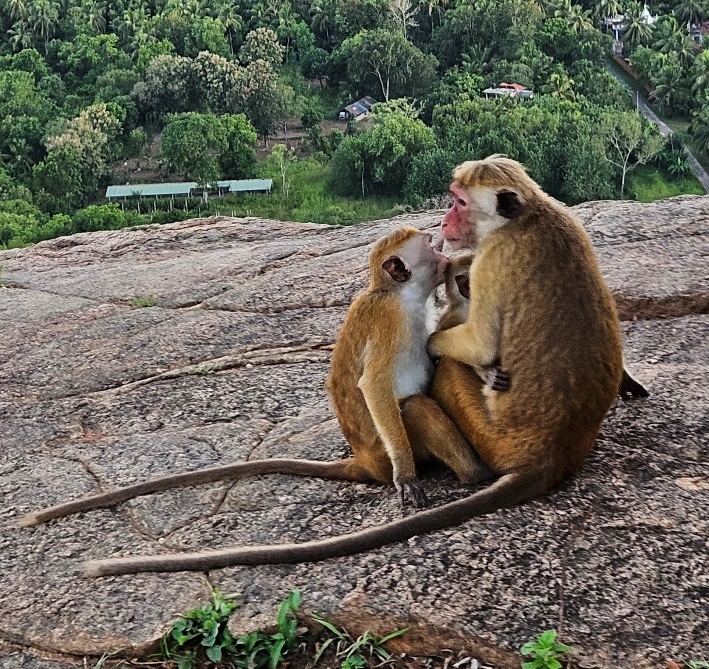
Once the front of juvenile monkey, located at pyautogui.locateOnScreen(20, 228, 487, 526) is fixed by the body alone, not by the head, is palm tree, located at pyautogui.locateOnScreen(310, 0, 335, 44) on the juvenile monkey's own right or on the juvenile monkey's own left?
on the juvenile monkey's own left

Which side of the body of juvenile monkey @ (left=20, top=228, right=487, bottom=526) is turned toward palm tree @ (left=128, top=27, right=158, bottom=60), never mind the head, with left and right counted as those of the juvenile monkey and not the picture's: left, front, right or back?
left

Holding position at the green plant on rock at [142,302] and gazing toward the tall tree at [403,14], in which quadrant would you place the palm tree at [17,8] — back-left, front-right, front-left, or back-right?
front-left

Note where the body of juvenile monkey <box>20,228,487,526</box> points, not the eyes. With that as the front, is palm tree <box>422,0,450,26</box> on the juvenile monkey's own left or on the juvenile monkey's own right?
on the juvenile monkey's own left

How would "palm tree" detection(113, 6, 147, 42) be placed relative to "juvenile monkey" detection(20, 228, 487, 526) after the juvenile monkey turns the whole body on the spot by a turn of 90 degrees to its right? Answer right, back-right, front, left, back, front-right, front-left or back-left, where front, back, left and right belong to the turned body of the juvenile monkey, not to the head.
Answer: back

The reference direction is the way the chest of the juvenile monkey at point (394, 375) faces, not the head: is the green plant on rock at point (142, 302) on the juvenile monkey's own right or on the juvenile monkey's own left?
on the juvenile monkey's own left

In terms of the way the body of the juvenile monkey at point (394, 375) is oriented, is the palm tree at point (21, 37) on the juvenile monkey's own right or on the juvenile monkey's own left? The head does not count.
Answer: on the juvenile monkey's own left

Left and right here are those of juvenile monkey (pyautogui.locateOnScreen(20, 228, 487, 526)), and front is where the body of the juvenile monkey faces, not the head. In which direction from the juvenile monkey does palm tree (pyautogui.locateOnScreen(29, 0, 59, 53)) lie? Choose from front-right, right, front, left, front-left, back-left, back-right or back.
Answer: left

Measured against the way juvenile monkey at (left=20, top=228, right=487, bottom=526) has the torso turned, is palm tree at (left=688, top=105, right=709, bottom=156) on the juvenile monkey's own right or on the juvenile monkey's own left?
on the juvenile monkey's own left

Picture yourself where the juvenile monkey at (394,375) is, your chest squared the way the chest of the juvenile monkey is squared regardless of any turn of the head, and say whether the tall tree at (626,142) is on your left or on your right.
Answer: on your left

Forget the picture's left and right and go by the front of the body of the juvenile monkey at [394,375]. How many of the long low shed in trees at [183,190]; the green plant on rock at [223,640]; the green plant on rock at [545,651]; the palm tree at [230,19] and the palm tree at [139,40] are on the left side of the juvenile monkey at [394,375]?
3

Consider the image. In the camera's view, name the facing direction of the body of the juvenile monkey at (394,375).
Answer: to the viewer's right

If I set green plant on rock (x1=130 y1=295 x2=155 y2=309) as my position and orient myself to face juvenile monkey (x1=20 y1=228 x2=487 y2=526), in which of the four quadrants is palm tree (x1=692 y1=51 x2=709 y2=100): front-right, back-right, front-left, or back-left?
back-left

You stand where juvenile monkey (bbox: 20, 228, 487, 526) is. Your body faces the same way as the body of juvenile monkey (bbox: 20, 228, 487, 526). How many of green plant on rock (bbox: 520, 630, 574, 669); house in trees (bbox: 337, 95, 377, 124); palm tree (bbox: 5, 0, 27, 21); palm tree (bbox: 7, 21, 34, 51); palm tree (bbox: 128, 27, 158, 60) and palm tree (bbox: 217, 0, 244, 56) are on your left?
5

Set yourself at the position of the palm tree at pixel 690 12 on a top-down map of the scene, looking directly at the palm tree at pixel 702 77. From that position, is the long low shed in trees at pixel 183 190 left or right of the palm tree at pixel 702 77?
right

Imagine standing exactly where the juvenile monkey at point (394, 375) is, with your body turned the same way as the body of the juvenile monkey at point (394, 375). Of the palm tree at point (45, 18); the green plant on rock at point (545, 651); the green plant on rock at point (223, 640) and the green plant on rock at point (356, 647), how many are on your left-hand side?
1

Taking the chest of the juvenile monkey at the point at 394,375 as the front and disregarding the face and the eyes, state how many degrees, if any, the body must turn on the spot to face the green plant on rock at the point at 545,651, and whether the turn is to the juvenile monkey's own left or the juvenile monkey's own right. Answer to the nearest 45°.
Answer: approximately 90° to the juvenile monkey's own right

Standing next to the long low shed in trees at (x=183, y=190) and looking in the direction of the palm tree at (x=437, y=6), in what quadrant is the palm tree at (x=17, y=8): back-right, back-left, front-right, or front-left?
front-left

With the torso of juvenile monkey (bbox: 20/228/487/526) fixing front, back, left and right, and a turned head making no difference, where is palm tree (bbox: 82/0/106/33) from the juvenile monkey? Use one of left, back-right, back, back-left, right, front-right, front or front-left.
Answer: left
